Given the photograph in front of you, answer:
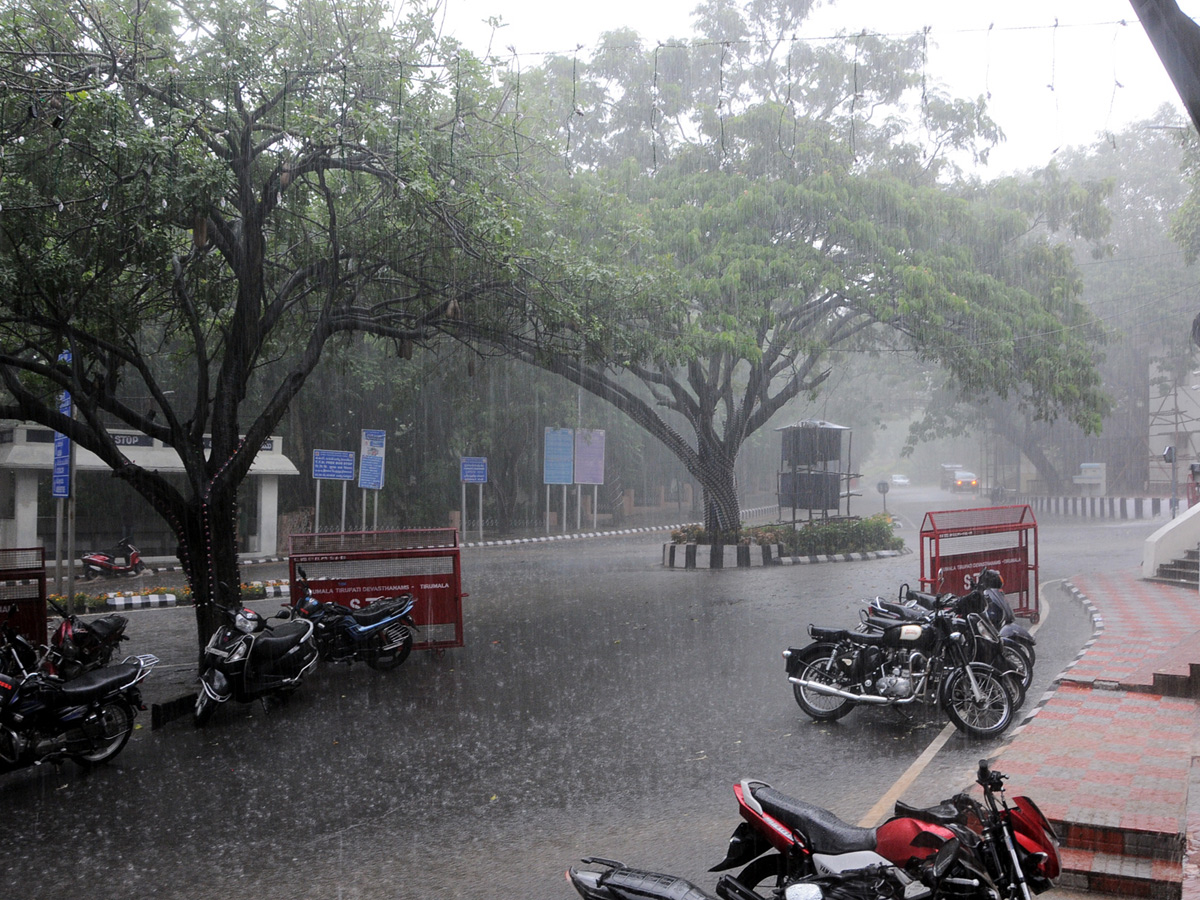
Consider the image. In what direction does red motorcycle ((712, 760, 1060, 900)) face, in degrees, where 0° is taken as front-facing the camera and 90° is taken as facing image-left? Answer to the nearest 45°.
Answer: approximately 270°

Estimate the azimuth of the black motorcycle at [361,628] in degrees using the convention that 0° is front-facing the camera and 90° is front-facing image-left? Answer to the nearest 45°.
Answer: approximately 90°

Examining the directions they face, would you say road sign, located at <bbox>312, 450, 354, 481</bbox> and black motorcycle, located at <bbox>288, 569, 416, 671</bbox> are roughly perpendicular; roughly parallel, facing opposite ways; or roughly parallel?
roughly perpendicular

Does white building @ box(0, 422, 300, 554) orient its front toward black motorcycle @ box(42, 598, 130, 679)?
yes

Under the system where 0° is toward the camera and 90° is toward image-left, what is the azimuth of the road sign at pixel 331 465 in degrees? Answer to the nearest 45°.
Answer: approximately 0°

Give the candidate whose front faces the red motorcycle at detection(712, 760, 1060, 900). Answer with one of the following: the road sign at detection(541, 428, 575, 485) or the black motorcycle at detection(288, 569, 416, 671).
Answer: the road sign
